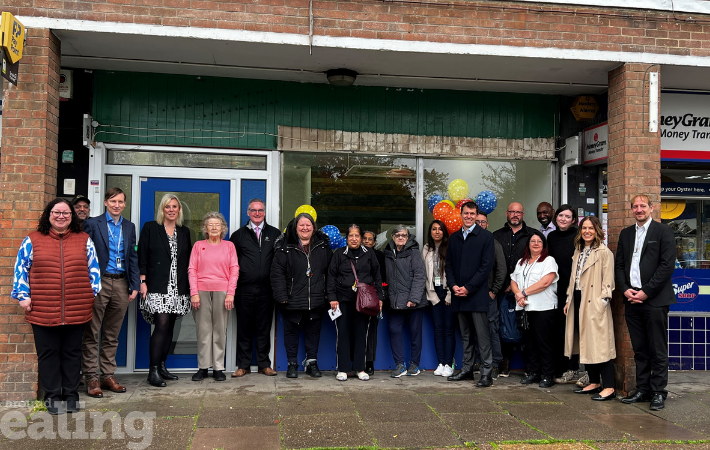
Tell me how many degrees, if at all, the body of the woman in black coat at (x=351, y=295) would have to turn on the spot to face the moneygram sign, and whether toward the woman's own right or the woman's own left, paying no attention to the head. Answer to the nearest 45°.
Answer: approximately 90° to the woman's own left

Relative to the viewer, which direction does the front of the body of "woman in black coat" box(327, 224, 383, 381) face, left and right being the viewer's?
facing the viewer

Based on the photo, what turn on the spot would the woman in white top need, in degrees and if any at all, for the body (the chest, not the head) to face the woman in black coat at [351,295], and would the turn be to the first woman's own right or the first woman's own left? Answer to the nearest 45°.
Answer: approximately 45° to the first woman's own right

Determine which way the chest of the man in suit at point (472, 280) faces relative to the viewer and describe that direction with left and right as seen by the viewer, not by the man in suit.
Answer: facing the viewer and to the left of the viewer

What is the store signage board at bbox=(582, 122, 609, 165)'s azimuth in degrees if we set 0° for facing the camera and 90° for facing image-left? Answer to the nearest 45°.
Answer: approximately 45°

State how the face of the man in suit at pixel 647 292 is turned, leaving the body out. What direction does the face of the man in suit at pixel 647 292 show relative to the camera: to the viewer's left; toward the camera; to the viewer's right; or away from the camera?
toward the camera

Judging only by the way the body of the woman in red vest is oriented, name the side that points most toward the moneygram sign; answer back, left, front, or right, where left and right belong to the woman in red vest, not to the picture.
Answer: left

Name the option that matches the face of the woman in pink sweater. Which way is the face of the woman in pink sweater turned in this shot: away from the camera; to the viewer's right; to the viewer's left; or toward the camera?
toward the camera

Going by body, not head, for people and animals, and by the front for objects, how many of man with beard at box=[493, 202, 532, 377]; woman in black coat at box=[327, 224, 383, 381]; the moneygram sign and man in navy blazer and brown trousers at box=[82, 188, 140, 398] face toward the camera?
4

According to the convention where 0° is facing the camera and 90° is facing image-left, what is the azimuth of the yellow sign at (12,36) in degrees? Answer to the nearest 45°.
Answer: approximately 315°

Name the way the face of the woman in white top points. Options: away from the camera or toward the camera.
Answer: toward the camera

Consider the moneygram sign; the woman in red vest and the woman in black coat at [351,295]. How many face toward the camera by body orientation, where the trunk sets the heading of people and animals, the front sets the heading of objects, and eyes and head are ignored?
3

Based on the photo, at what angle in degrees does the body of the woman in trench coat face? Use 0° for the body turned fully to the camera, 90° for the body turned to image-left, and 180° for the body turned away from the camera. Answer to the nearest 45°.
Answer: approximately 45°

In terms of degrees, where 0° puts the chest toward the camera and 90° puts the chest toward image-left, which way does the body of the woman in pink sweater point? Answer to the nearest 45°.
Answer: approximately 0°

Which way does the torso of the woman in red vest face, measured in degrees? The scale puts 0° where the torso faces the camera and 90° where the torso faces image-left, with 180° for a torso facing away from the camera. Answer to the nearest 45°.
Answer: approximately 0°

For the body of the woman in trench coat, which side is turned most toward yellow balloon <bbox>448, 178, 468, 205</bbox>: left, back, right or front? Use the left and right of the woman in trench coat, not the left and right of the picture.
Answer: right

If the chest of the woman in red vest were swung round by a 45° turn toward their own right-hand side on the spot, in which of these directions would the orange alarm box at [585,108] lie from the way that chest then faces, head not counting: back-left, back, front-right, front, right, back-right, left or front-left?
back-left

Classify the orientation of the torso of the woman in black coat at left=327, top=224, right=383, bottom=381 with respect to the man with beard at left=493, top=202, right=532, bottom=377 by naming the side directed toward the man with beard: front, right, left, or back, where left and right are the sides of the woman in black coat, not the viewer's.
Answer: left

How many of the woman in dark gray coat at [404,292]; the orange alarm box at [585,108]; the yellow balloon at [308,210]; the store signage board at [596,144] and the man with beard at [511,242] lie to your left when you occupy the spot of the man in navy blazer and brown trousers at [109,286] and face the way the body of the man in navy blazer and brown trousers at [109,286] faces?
5

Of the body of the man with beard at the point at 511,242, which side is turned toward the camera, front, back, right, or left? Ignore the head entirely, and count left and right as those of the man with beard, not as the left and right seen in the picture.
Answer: front

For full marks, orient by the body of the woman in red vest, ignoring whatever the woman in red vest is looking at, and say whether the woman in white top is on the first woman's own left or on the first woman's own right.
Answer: on the first woman's own left
